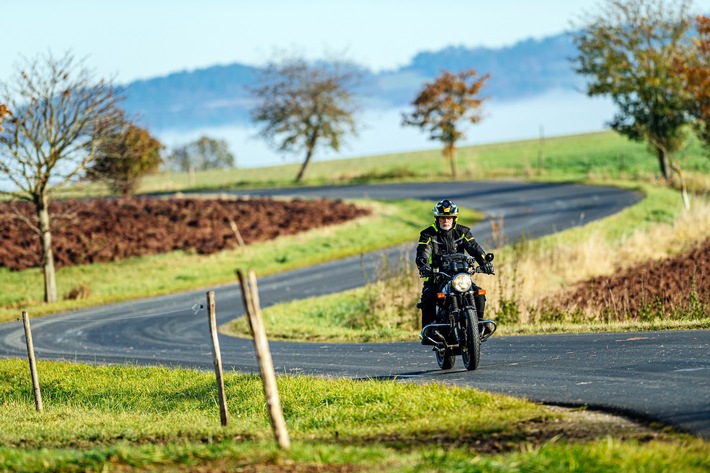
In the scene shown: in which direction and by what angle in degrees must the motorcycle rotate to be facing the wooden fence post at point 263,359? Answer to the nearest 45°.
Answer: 0° — it already faces it

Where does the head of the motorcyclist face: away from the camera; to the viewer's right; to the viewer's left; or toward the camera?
toward the camera

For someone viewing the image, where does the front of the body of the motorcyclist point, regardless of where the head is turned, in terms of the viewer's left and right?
facing the viewer

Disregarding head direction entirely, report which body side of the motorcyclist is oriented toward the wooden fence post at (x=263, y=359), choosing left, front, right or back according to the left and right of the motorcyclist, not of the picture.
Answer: front
